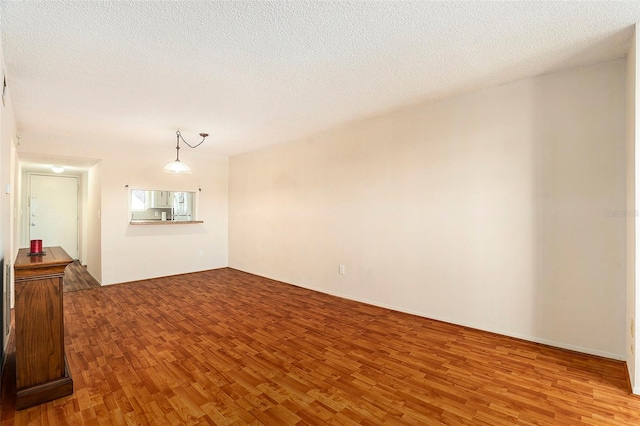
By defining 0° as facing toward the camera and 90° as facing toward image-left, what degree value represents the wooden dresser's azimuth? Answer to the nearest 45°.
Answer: approximately 270°

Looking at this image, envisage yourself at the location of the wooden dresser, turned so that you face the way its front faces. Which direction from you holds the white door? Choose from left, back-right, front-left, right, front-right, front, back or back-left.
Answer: left
